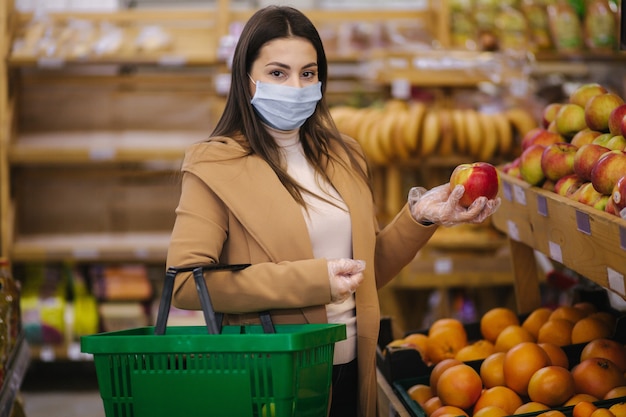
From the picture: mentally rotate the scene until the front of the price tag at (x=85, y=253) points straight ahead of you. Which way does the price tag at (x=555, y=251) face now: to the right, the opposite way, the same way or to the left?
to the right

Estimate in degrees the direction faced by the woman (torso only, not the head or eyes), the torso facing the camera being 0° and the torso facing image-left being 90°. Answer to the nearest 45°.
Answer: approximately 315°

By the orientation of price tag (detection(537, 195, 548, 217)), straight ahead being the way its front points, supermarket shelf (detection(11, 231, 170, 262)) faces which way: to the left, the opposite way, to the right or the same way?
to the left

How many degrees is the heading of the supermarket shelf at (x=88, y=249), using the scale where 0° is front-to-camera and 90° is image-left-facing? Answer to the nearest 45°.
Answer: approximately 0°

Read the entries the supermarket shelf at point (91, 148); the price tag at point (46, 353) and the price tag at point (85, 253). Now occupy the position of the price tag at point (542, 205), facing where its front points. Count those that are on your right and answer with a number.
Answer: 3

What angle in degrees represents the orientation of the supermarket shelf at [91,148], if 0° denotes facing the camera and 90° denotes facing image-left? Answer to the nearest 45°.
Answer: approximately 0°
